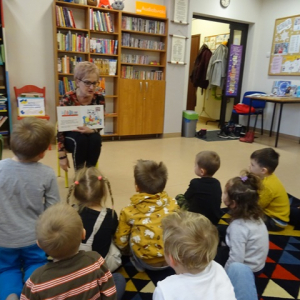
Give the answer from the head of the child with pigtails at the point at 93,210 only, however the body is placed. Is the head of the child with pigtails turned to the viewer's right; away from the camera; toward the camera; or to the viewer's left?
away from the camera

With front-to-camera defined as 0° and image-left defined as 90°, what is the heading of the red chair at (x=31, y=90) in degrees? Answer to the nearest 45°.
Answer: approximately 0°

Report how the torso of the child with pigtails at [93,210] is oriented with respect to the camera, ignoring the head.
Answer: away from the camera

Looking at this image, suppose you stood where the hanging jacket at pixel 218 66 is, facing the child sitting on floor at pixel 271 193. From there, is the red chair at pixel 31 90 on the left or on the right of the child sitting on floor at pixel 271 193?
right

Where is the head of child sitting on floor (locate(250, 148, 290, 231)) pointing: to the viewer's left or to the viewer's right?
to the viewer's left

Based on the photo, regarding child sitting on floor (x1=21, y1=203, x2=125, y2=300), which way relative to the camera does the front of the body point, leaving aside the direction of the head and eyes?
away from the camera

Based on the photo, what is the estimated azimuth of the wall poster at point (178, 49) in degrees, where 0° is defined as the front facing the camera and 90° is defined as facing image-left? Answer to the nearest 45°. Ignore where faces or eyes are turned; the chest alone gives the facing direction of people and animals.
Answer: approximately 0°

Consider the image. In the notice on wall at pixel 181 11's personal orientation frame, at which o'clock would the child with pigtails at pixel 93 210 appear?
The child with pigtails is roughly at 12 o'clock from the notice on wall.

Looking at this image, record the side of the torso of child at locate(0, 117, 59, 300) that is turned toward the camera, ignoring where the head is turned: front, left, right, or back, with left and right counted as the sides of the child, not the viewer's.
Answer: back

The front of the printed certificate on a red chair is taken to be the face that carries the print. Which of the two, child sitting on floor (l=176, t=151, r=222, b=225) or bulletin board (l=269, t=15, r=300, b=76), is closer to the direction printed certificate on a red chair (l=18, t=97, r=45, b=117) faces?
the child sitting on floor

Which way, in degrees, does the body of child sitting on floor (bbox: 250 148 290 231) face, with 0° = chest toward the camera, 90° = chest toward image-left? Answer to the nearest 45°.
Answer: approximately 90°
